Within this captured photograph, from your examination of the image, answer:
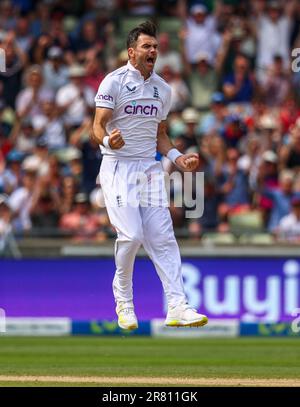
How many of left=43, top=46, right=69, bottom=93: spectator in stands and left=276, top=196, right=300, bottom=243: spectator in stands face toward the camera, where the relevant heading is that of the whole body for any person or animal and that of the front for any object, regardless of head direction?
2

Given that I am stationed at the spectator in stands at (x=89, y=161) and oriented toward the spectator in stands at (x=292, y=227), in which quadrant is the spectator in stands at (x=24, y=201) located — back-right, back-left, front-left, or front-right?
back-right

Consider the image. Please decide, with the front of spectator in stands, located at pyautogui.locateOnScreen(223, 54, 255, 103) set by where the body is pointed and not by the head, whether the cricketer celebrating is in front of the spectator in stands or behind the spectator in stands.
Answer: in front

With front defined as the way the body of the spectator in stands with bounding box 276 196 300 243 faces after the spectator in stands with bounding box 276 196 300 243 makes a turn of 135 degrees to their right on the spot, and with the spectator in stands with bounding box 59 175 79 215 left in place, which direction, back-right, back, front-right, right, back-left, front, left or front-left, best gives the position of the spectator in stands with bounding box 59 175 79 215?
front-left

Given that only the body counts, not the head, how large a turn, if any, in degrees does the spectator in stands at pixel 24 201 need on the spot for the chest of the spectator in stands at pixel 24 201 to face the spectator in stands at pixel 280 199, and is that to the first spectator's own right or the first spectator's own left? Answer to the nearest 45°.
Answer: approximately 45° to the first spectator's own left

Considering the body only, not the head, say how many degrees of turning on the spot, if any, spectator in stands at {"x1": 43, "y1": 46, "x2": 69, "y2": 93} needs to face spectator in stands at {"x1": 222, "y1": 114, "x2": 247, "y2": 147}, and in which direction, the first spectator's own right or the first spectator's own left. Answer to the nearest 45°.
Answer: approximately 45° to the first spectator's own left

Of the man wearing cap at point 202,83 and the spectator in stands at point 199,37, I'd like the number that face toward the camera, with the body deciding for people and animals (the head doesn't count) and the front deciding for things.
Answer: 2

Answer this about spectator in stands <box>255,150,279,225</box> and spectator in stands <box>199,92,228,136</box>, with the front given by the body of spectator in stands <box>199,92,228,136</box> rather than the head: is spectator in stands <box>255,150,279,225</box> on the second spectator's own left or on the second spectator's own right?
on the second spectator's own left

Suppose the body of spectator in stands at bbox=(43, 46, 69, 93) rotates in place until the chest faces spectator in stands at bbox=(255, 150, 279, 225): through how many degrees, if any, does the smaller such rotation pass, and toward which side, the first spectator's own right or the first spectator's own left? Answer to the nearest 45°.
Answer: approximately 45° to the first spectator's own left
